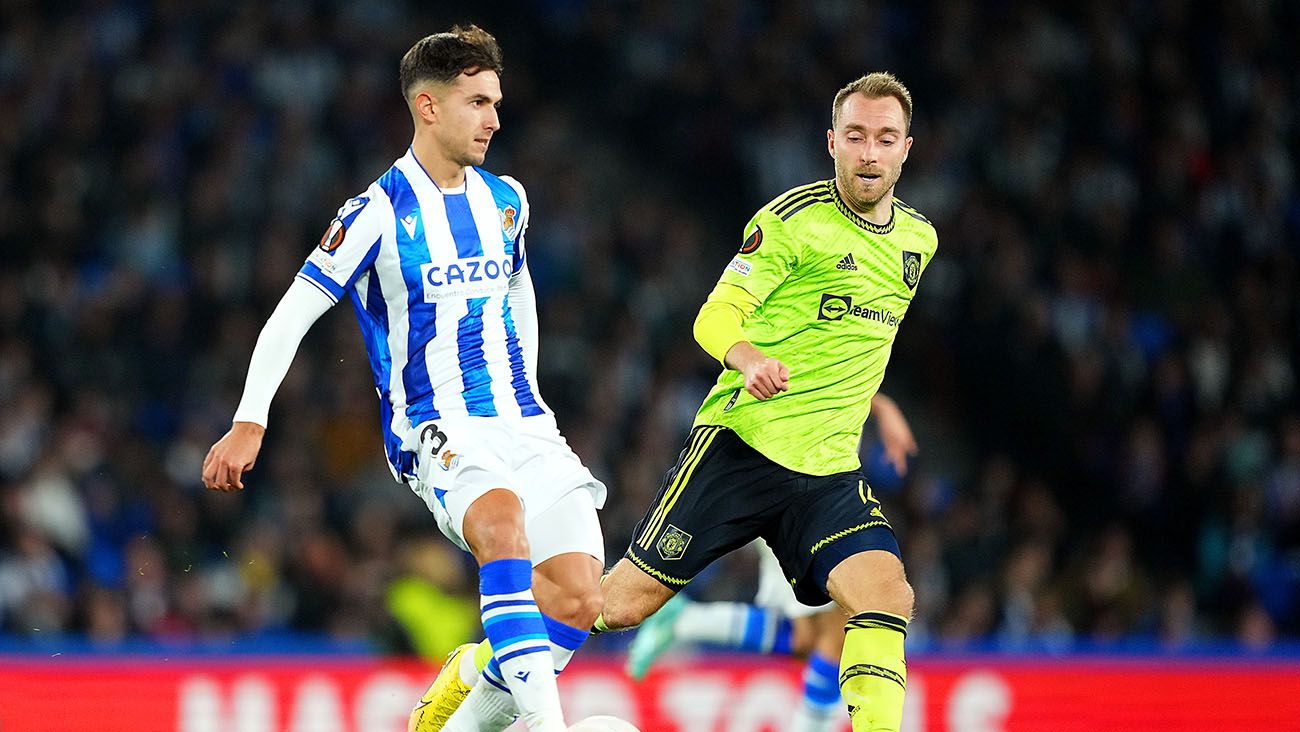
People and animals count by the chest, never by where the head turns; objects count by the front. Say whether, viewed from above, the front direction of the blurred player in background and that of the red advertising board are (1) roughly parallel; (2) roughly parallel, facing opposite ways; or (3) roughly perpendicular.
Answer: roughly perpendicular

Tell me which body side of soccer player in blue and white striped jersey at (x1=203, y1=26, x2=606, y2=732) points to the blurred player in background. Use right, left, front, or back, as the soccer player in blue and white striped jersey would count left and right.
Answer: left

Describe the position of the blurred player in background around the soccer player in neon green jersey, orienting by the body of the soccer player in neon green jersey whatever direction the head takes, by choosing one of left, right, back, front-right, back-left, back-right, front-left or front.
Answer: back-left

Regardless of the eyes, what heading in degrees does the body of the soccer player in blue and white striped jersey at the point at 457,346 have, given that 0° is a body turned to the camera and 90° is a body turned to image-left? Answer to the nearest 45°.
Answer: approximately 315°

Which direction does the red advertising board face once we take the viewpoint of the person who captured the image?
facing the viewer

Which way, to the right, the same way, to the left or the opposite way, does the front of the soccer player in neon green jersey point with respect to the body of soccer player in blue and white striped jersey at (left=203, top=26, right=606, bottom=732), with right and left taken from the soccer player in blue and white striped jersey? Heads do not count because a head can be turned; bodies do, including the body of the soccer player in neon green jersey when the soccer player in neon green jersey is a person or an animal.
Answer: the same way

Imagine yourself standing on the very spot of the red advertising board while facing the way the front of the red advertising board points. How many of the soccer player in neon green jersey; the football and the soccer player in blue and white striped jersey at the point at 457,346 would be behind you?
0
